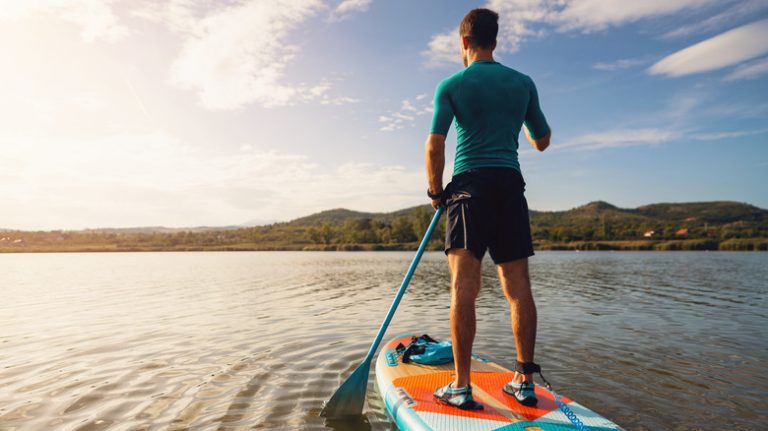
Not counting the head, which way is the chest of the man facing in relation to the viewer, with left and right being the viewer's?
facing away from the viewer and to the left of the viewer

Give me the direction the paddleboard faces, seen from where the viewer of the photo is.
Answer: facing away from the viewer and to the left of the viewer
